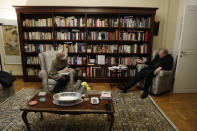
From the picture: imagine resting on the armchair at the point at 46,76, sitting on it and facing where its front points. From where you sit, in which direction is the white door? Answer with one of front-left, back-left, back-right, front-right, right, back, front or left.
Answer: front-left

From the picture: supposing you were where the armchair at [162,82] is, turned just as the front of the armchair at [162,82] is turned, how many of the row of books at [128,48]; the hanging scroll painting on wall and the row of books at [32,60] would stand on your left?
0

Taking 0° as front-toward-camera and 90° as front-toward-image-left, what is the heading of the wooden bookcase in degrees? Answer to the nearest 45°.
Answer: approximately 0°

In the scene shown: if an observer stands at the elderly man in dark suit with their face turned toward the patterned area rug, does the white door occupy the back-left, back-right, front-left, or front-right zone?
back-left

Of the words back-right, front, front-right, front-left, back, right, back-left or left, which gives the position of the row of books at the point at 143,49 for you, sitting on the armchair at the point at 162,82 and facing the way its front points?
right

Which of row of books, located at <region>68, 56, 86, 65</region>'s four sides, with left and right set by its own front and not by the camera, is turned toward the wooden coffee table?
front

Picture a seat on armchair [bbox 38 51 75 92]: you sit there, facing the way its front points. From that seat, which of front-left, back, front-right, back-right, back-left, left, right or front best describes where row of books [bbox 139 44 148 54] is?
front-left

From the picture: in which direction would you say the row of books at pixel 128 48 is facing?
toward the camera

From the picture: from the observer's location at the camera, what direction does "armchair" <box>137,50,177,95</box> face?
facing the viewer and to the left of the viewer

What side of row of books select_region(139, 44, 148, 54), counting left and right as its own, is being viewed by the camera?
front

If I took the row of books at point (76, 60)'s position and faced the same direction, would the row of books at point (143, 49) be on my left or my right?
on my left

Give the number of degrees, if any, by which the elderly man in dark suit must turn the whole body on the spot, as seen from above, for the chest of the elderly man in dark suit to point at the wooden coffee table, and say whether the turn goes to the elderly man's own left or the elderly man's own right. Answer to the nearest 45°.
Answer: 0° — they already face it

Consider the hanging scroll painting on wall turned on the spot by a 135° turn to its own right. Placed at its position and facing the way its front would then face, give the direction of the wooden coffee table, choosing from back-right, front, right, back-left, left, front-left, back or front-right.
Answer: back-left

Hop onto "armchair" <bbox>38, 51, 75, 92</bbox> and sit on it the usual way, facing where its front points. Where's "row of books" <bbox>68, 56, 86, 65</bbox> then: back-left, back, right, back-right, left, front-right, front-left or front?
left
